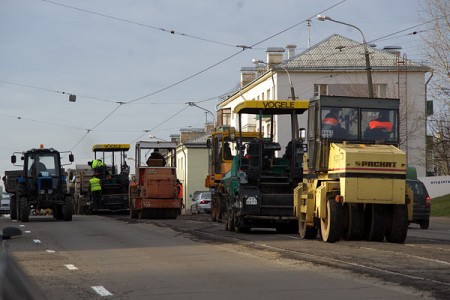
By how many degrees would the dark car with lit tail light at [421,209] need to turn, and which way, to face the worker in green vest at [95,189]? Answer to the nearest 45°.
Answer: approximately 45° to its left

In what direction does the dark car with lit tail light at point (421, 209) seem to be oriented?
away from the camera

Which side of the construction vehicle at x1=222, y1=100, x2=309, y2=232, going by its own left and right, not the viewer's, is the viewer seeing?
back

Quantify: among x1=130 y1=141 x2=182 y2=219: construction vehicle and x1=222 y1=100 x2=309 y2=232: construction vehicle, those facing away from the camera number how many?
2

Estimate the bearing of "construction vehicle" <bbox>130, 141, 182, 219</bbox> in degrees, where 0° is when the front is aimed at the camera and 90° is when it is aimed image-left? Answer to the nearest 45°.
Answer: approximately 180°
